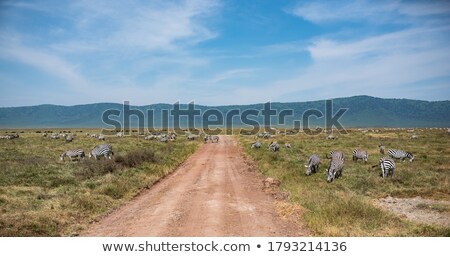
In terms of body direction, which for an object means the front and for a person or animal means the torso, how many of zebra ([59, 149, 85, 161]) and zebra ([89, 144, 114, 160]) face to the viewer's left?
2

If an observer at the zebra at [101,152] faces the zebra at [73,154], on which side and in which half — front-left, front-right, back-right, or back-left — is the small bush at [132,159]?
back-left

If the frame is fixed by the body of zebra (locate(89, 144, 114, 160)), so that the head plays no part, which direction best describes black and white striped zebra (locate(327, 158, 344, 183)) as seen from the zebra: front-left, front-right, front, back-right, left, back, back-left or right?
back-left

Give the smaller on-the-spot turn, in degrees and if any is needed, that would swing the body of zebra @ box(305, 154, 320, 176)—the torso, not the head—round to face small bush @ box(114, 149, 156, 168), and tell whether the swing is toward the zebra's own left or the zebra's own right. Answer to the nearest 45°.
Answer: approximately 45° to the zebra's own right

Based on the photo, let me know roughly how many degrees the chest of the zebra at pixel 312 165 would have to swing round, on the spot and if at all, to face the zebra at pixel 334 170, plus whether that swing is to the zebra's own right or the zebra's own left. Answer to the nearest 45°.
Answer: approximately 90° to the zebra's own left

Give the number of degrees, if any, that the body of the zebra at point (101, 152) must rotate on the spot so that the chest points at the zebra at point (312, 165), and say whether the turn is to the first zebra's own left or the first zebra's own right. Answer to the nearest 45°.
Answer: approximately 135° to the first zebra's own left

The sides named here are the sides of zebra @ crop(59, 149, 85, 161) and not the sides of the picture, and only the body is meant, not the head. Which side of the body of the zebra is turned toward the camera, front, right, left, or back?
left

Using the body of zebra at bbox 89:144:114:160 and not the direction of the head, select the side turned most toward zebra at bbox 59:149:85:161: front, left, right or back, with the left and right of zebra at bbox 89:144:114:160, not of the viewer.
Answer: front

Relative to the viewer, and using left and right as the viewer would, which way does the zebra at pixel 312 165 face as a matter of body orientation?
facing the viewer and to the left of the viewer

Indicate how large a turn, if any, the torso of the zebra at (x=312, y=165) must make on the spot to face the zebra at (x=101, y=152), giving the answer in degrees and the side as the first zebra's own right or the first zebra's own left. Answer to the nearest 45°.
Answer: approximately 45° to the first zebra's own right

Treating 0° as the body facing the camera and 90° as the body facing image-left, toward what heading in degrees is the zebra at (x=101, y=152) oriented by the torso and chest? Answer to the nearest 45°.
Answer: approximately 90°
